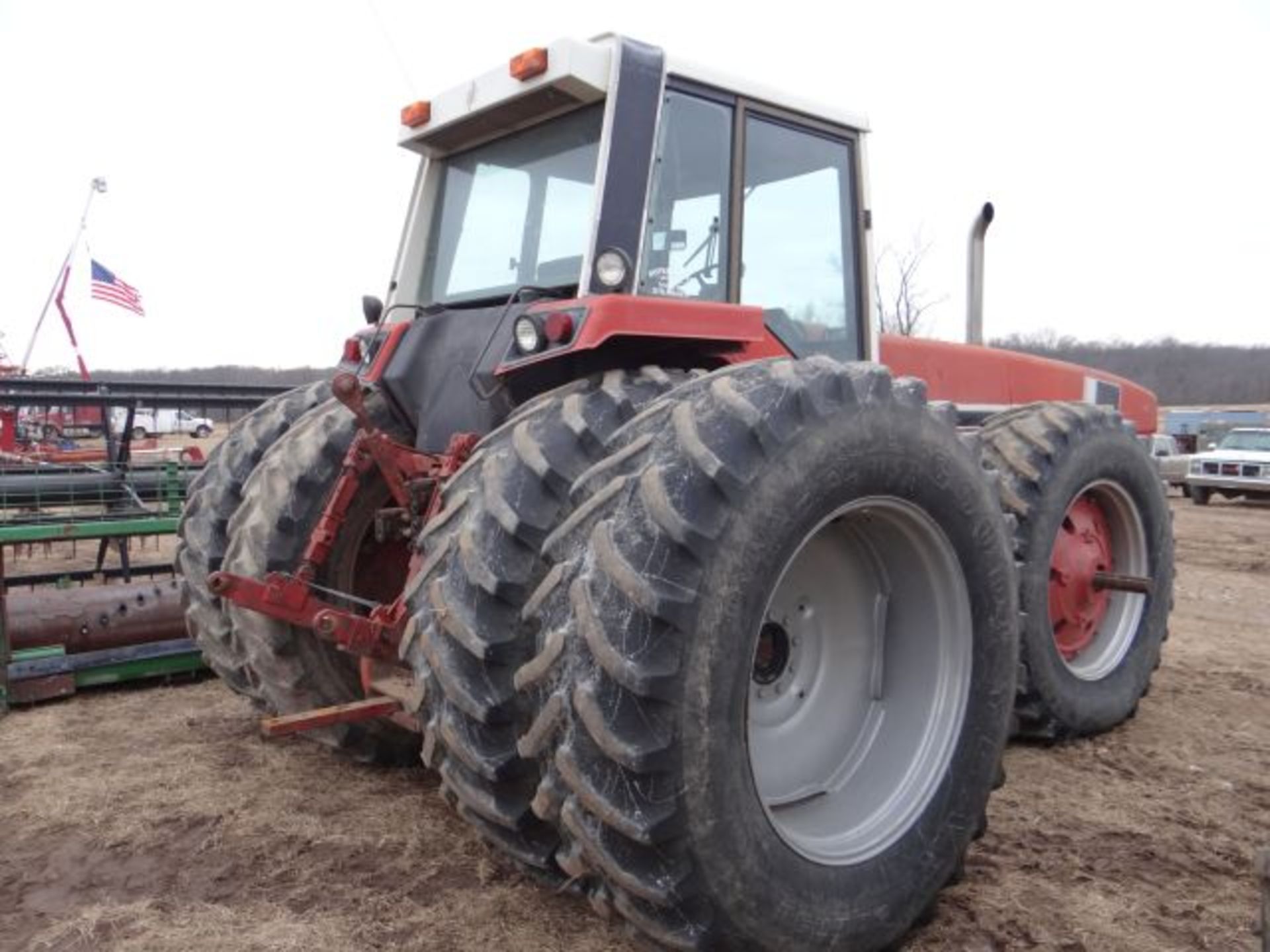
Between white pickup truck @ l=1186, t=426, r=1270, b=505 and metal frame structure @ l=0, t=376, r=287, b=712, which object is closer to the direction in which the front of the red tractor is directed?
the white pickup truck

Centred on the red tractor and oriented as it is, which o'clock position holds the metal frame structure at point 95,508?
The metal frame structure is roughly at 9 o'clock from the red tractor.

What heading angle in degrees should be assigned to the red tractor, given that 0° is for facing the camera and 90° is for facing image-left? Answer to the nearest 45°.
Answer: approximately 225°

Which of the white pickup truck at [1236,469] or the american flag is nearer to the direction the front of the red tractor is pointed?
the white pickup truck

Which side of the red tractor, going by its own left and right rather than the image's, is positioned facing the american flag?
left

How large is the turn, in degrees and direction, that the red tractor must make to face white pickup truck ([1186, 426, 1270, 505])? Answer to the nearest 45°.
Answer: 0° — it already faces it
